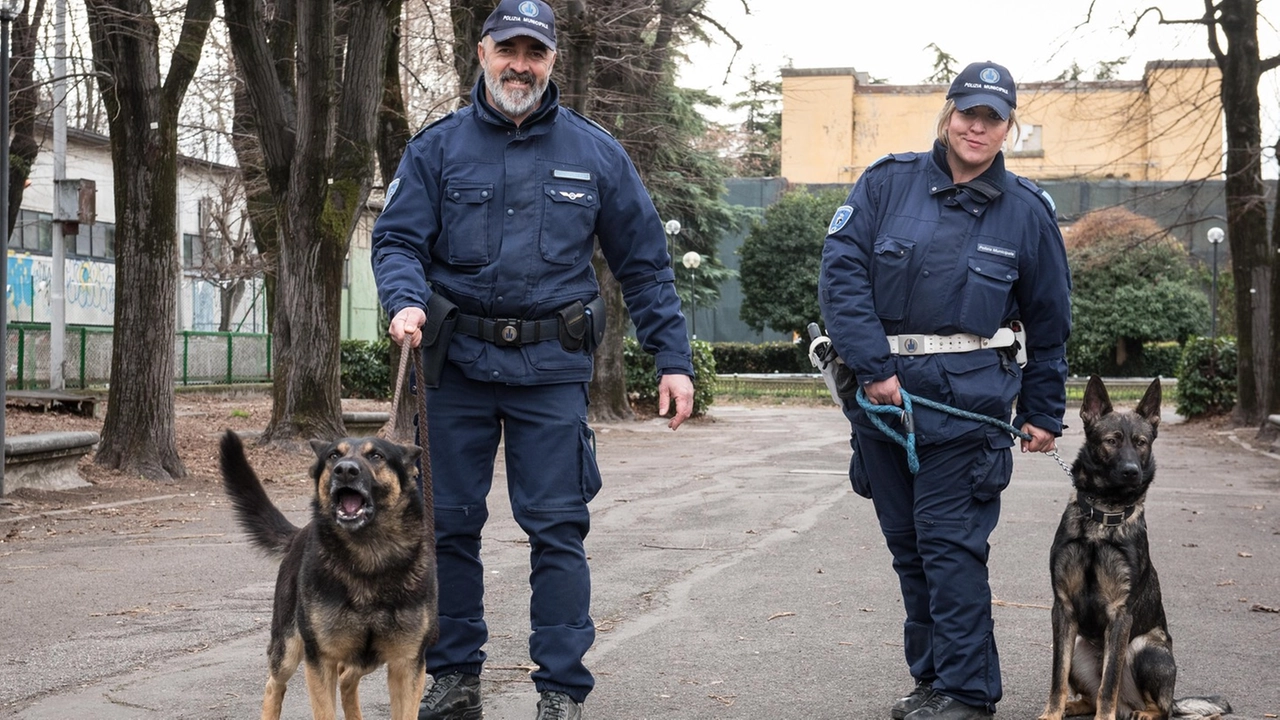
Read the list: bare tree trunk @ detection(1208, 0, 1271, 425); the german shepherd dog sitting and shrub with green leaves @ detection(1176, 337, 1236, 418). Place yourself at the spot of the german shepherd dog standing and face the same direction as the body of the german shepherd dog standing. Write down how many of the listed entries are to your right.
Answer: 0

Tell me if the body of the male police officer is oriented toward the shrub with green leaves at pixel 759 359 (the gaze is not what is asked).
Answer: no

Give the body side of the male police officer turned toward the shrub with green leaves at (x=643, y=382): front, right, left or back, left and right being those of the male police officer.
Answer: back

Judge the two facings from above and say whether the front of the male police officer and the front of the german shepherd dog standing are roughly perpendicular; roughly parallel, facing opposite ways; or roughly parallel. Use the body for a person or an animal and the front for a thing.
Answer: roughly parallel

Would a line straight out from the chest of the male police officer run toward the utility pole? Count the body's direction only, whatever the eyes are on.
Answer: no

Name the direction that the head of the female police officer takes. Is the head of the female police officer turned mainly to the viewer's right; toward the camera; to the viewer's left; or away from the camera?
toward the camera

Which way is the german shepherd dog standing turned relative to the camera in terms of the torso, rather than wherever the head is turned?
toward the camera

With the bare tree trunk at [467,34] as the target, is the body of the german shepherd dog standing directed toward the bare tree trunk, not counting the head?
no

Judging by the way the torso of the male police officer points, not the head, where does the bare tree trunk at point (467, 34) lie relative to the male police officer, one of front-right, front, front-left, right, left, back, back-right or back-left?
back

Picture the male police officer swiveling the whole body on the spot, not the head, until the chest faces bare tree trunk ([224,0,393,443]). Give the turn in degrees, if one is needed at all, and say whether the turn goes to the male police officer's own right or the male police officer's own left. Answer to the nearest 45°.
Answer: approximately 180°

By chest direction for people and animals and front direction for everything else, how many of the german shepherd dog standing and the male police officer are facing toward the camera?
2

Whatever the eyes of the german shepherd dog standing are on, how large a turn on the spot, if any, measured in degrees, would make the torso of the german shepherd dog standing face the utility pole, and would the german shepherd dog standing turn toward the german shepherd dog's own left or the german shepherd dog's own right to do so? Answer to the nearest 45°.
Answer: approximately 180°

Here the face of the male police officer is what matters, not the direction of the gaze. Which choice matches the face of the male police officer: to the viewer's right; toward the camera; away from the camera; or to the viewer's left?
toward the camera

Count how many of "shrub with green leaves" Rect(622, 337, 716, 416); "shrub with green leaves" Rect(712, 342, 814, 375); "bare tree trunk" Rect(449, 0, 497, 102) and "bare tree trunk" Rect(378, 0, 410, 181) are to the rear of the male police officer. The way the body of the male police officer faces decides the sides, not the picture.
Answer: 4

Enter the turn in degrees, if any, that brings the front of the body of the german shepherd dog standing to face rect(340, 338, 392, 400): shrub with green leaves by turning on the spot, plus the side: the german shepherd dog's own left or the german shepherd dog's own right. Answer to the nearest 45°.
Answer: approximately 180°

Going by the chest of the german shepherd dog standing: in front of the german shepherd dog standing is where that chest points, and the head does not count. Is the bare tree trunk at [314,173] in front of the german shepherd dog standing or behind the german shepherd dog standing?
behind

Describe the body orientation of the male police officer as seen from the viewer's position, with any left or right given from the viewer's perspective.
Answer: facing the viewer
